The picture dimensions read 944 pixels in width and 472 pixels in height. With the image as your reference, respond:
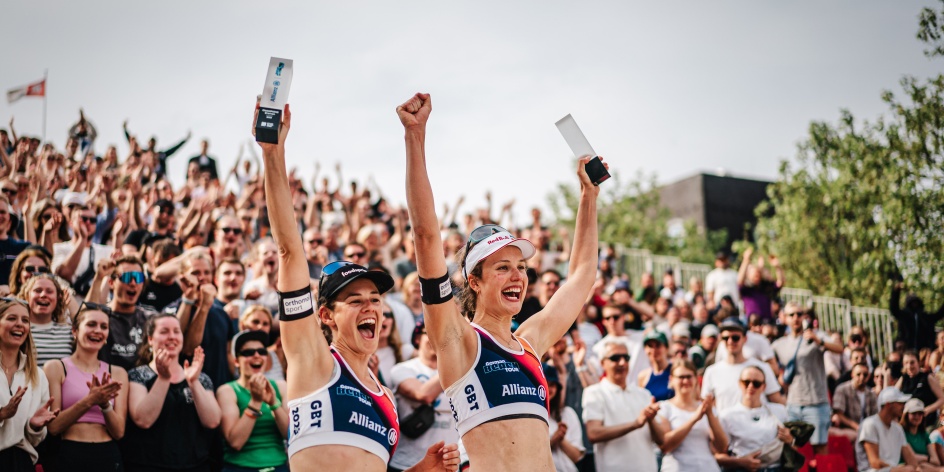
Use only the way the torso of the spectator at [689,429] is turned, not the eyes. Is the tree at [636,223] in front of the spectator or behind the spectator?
behind

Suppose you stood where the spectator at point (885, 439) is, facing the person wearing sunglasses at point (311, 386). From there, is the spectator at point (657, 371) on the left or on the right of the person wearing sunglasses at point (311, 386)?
right

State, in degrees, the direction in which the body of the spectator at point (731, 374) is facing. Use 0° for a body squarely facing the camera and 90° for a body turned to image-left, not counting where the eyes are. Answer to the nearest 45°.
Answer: approximately 0°

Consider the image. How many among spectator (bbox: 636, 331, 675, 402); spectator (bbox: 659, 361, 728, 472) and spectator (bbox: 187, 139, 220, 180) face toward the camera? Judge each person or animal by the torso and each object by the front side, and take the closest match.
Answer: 3

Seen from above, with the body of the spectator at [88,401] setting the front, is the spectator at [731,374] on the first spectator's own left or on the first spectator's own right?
on the first spectator's own left

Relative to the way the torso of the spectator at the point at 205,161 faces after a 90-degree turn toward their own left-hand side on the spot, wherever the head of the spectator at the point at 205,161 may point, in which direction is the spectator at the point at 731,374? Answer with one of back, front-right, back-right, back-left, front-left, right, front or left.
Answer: front-right

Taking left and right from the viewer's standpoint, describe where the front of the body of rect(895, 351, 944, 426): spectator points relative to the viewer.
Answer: facing the viewer and to the left of the viewer

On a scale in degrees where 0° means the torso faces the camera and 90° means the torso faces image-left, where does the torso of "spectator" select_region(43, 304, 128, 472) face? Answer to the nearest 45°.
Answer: approximately 315°

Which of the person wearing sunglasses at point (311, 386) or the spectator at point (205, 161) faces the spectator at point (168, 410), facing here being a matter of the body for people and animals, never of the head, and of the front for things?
the spectator at point (205, 161)
